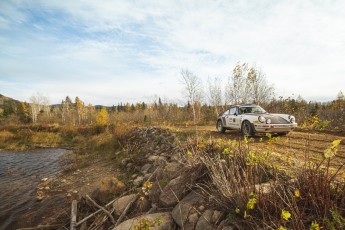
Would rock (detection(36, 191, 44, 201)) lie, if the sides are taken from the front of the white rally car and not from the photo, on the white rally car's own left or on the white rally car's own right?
on the white rally car's own right

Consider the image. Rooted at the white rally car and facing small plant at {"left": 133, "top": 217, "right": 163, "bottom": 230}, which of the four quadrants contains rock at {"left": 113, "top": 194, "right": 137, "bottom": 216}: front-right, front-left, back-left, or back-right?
front-right

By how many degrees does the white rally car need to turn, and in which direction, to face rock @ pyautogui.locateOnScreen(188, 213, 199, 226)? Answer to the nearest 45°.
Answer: approximately 45° to its right

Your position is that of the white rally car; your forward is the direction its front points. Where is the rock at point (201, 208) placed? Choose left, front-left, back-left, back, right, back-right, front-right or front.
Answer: front-right

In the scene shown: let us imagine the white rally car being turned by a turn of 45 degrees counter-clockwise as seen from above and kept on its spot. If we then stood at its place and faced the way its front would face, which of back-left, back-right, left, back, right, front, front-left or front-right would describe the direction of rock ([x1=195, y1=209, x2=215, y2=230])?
right

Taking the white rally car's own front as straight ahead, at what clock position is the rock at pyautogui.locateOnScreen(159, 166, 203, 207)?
The rock is roughly at 2 o'clock from the white rally car.

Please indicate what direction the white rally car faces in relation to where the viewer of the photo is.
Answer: facing the viewer and to the right of the viewer

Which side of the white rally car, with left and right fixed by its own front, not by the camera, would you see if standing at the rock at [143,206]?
right

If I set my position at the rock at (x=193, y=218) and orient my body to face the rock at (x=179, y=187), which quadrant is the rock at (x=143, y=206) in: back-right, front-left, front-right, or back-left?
front-left

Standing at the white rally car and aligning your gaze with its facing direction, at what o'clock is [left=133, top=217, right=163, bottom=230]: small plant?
The small plant is roughly at 2 o'clock from the white rally car.

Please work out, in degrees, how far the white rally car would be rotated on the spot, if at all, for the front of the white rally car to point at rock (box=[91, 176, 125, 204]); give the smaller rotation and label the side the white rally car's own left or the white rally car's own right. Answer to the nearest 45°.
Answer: approximately 90° to the white rally car's own right
